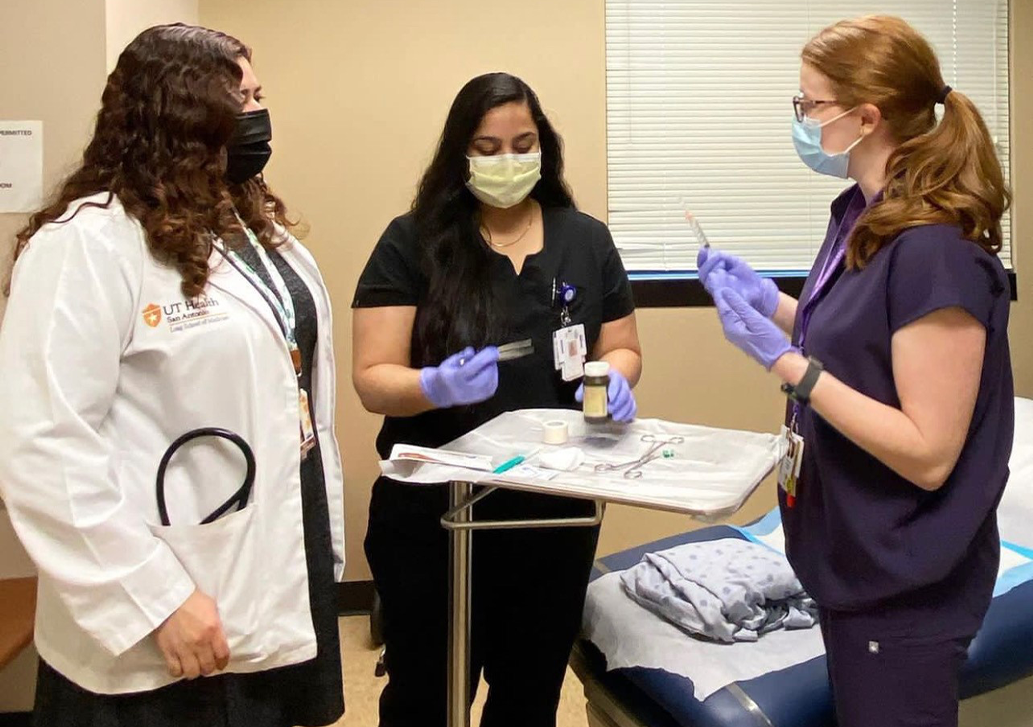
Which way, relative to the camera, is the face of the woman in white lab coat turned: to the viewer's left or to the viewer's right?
to the viewer's right

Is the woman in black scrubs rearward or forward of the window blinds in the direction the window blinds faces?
forward

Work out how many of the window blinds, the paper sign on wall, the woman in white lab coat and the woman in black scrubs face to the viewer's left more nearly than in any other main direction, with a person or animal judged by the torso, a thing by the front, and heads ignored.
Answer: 0

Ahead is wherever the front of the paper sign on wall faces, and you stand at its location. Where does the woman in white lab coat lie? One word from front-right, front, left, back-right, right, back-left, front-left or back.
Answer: front

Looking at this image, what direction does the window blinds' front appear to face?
toward the camera

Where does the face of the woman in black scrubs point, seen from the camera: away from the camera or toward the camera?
toward the camera

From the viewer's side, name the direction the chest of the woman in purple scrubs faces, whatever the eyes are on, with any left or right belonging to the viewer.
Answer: facing to the left of the viewer

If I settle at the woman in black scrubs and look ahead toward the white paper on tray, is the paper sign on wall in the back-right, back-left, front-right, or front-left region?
back-right

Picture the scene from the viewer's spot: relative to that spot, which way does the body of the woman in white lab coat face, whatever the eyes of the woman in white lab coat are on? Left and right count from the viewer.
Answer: facing the viewer and to the right of the viewer

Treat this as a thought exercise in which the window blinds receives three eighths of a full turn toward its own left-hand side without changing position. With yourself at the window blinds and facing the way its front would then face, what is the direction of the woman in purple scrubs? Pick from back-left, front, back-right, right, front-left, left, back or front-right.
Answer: back-right

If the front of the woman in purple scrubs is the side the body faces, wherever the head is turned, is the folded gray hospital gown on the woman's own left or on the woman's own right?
on the woman's own right

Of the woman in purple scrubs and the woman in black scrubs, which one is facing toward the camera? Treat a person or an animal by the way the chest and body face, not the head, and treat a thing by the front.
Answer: the woman in black scrubs

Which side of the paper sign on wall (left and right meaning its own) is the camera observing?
front
